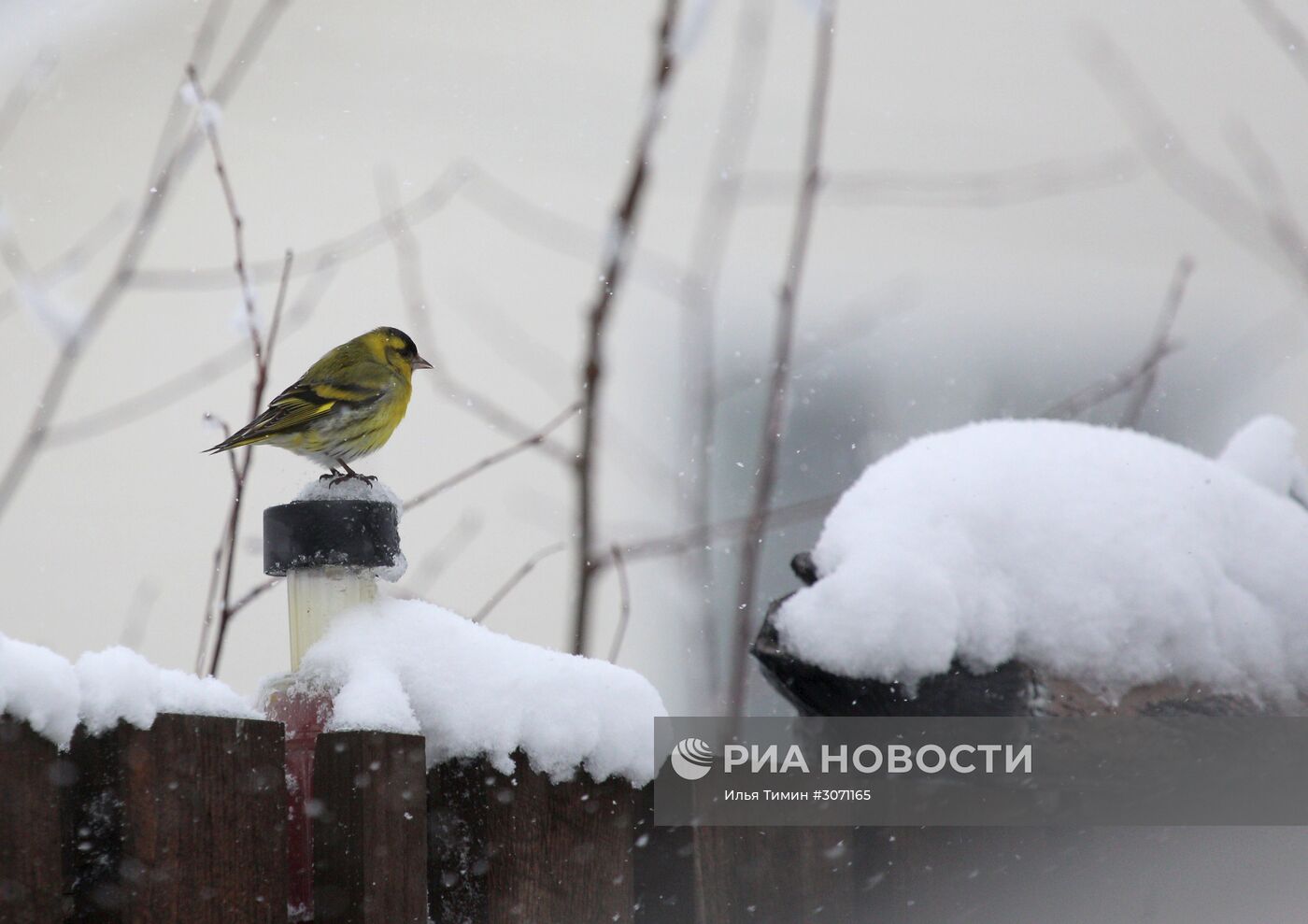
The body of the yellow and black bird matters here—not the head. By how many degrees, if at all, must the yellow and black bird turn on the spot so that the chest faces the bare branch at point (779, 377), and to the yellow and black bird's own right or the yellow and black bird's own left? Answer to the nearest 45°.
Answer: approximately 45° to the yellow and black bird's own left

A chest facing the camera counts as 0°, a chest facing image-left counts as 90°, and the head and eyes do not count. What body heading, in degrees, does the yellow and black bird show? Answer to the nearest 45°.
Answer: approximately 270°

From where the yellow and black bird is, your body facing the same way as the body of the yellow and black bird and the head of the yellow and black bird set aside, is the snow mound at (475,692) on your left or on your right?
on your right
